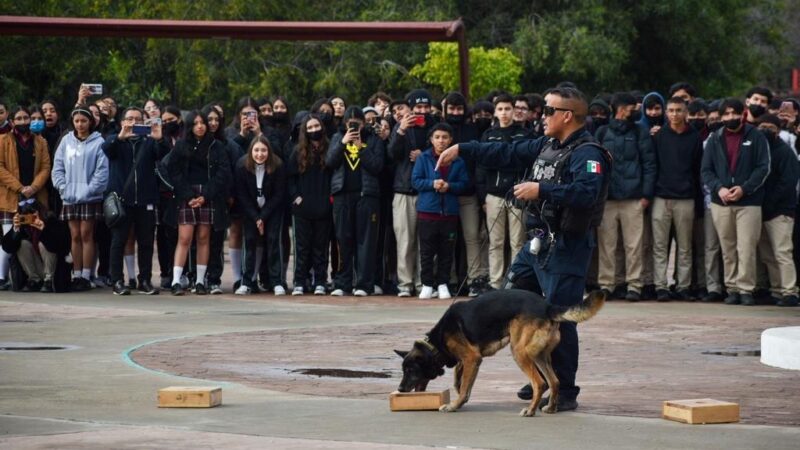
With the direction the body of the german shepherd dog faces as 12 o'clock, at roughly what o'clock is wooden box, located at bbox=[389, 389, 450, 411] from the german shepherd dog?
The wooden box is roughly at 12 o'clock from the german shepherd dog.

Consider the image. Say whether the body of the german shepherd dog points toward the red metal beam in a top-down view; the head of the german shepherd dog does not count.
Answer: no

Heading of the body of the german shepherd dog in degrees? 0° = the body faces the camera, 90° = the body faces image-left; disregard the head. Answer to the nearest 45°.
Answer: approximately 90°

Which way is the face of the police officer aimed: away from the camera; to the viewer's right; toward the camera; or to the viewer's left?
to the viewer's left

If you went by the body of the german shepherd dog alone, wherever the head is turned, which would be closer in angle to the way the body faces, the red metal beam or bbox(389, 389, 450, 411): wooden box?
the wooden box

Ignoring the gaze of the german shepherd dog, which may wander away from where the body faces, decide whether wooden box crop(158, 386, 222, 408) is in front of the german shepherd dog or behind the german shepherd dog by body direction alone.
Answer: in front

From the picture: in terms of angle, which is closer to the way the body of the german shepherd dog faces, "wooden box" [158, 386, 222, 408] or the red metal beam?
the wooden box
